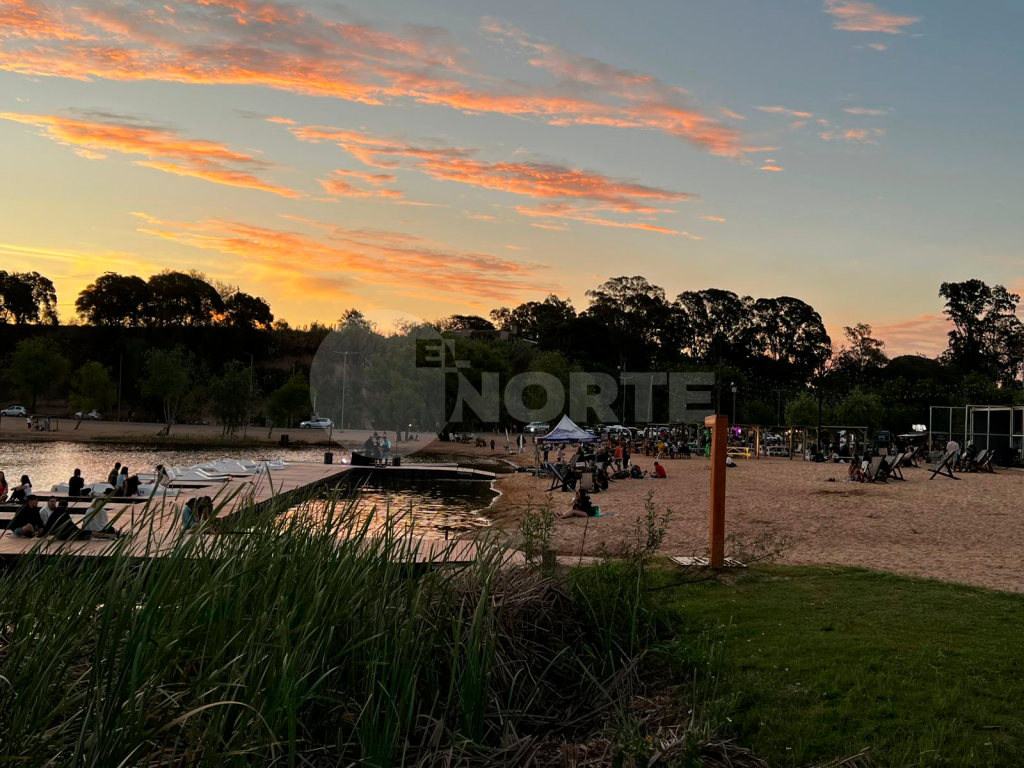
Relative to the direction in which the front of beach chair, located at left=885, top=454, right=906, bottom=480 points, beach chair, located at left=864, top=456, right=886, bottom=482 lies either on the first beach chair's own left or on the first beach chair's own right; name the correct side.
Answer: on the first beach chair's own left

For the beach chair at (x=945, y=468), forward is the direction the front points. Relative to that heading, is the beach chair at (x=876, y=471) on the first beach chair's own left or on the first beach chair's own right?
on the first beach chair's own left

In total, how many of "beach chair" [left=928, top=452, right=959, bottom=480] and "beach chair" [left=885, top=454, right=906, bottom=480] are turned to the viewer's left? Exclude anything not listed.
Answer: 2

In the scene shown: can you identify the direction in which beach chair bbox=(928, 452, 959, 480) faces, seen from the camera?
facing to the left of the viewer

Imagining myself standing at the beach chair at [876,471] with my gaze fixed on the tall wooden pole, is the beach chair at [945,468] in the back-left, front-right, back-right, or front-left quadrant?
back-left

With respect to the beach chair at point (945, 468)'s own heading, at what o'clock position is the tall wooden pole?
The tall wooden pole is roughly at 9 o'clock from the beach chair.

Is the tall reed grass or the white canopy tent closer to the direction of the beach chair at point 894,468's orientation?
the white canopy tent

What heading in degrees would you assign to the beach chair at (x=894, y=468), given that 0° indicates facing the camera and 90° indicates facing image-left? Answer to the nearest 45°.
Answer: approximately 90°
